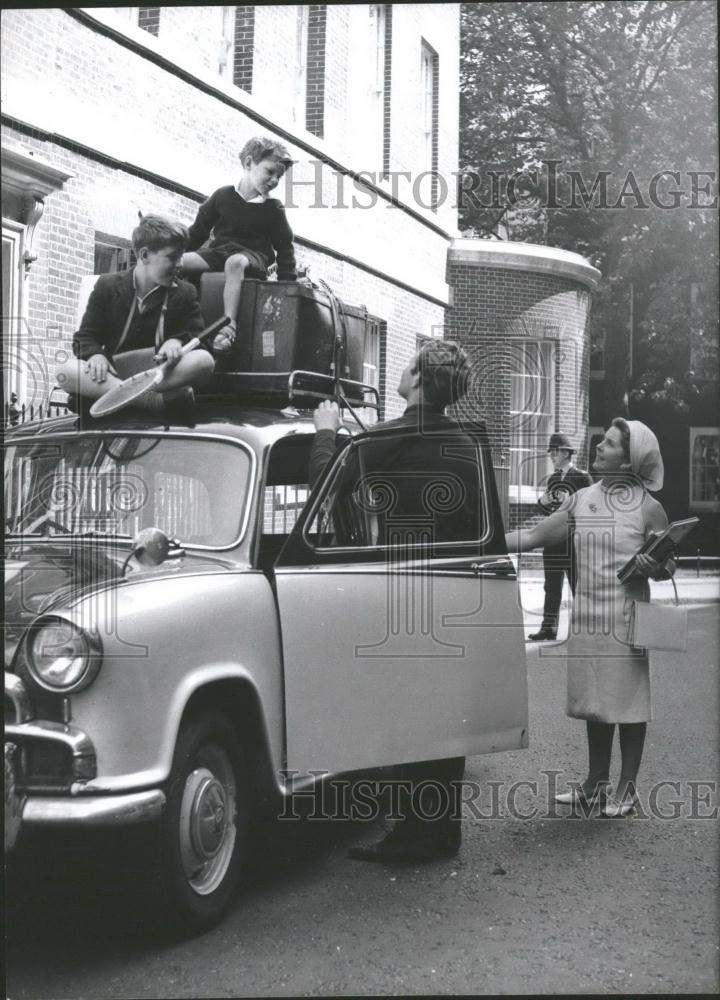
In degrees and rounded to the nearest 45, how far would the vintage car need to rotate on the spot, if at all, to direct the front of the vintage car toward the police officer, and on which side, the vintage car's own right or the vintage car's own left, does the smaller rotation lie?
approximately 135° to the vintage car's own left

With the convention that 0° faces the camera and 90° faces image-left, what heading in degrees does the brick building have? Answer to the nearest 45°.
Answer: approximately 315°

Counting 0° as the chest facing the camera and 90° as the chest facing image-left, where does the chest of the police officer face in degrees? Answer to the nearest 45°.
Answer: approximately 45°

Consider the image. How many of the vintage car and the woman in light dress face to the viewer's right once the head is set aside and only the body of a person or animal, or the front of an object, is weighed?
0

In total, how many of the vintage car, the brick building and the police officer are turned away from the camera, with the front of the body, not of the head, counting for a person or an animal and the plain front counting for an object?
0

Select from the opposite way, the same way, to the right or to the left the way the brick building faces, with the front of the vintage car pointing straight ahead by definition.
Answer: to the left

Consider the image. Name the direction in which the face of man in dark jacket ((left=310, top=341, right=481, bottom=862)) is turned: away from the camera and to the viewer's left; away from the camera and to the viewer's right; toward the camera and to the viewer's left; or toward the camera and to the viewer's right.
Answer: away from the camera and to the viewer's left

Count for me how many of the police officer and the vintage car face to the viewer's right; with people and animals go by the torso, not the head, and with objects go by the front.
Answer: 0

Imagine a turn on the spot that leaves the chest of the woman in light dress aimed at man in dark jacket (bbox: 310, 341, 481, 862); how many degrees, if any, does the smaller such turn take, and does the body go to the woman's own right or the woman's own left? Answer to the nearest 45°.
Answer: approximately 45° to the woman's own right

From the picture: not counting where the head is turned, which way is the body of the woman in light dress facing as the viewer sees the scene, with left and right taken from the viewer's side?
facing the viewer and to the left of the viewer

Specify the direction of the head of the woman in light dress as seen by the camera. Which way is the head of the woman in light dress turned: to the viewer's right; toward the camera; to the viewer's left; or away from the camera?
to the viewer's left

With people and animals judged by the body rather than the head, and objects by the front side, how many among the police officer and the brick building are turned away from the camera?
0

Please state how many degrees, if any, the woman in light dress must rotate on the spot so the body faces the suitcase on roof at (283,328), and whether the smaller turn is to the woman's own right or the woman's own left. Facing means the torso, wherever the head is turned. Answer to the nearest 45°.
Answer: approximately 45° to the woman's own right
